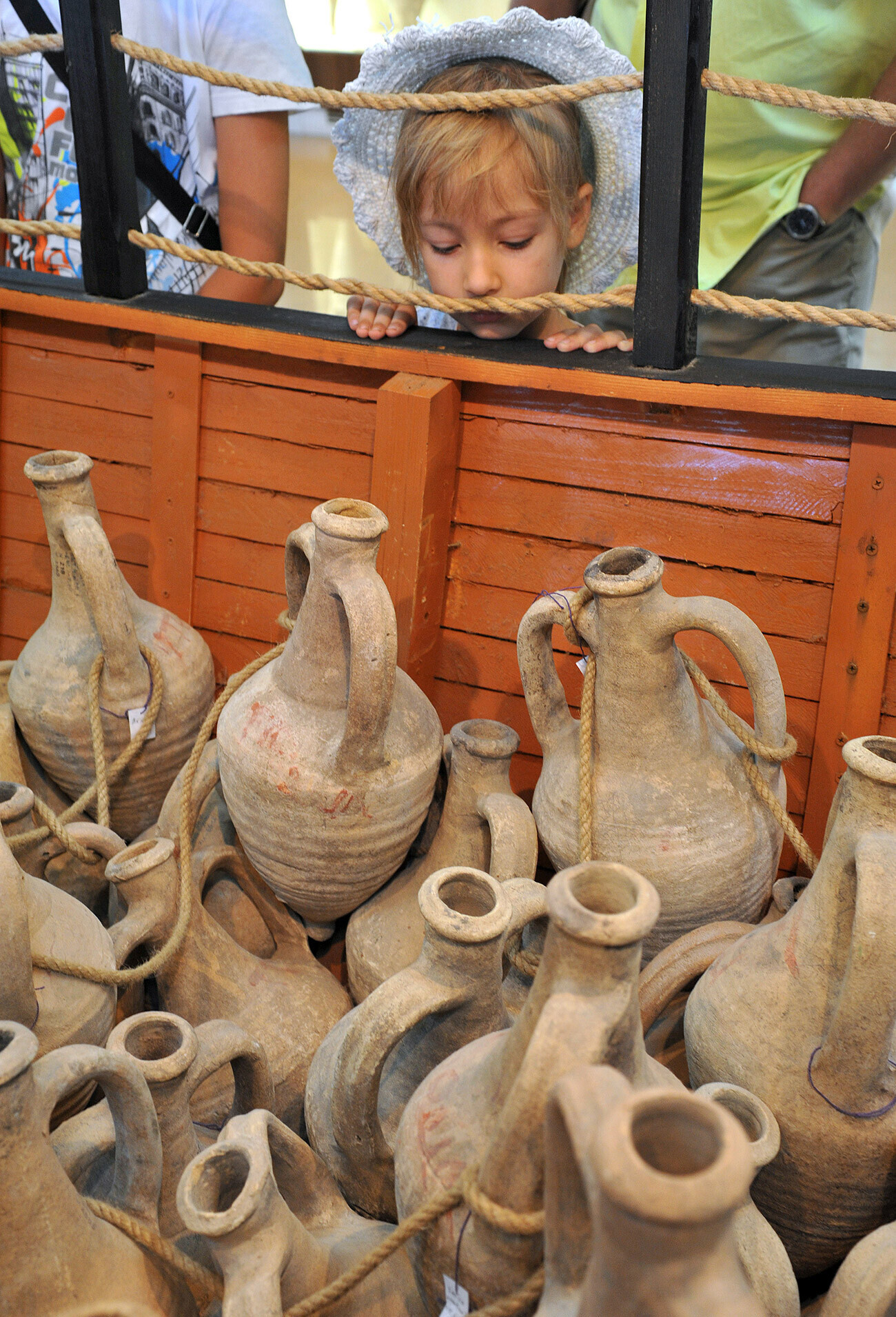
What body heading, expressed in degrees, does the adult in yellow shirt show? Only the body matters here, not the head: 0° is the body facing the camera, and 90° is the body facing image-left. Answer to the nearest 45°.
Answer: approximately 45°

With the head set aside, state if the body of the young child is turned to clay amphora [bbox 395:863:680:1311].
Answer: yes
